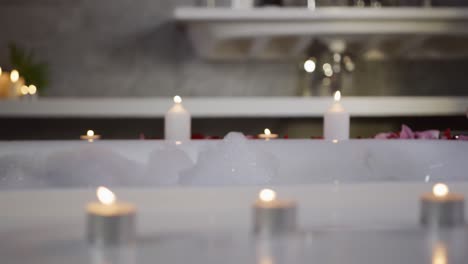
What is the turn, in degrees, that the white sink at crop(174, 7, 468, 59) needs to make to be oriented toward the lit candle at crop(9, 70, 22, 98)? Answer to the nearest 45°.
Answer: approximately 90° to its right

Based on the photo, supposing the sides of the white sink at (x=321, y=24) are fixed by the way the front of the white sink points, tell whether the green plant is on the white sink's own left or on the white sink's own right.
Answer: on the white sink's own right

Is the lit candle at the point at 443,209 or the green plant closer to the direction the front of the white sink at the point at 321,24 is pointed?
the lit candle

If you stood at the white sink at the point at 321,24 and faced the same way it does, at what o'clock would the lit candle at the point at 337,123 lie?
The lit candle is roughly at 12 o'clock from the white sink.

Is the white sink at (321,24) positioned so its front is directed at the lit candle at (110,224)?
yes

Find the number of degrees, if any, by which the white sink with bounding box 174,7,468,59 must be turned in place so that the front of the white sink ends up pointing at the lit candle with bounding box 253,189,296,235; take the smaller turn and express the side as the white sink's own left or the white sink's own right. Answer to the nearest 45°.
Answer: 0° — it already faces it

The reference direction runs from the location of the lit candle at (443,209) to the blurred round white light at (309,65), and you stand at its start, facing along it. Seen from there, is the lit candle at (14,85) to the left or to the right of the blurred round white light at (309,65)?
left

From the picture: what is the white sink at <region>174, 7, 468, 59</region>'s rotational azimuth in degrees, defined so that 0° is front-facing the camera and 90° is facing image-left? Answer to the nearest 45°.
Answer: approximately 0°

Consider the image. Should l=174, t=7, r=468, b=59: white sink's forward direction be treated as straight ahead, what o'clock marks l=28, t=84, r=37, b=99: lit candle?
The lit candle is roughly at 3 o'clock from the white sink.
